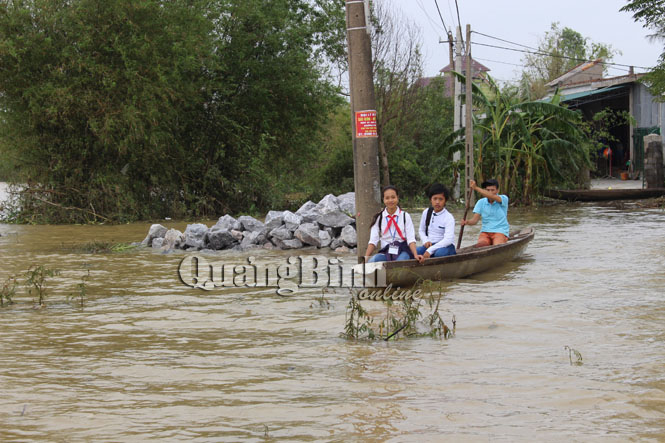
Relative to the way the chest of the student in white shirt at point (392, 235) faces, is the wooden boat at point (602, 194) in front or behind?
behind

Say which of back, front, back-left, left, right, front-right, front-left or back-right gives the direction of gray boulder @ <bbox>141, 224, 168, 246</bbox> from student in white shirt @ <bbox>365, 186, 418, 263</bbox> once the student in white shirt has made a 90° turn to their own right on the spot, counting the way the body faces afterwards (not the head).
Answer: front-right

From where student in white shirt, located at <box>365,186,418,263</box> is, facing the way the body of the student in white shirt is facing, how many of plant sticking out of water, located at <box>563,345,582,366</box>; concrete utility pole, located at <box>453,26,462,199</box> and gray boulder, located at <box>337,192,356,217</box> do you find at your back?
2

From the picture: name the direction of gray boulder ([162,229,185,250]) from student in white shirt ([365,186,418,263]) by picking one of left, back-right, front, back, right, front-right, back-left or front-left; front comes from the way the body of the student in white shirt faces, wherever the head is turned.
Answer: back-right

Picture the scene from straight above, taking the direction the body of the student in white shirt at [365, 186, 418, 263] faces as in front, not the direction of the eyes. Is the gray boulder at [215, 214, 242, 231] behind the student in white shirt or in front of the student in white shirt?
behind

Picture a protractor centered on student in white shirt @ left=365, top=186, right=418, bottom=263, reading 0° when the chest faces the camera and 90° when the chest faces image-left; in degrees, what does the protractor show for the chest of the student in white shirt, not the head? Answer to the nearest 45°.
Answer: approximately 0°

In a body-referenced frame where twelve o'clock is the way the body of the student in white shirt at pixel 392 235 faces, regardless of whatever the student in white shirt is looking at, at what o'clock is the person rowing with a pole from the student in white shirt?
The person rowing with a pole is roughly at 7 o'clock from the student in white shirt.

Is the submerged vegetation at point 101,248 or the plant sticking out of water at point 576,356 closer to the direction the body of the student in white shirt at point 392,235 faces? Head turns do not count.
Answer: the plant sticking out of water

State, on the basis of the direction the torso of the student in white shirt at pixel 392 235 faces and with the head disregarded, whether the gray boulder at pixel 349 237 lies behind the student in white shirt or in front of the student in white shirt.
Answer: behind
